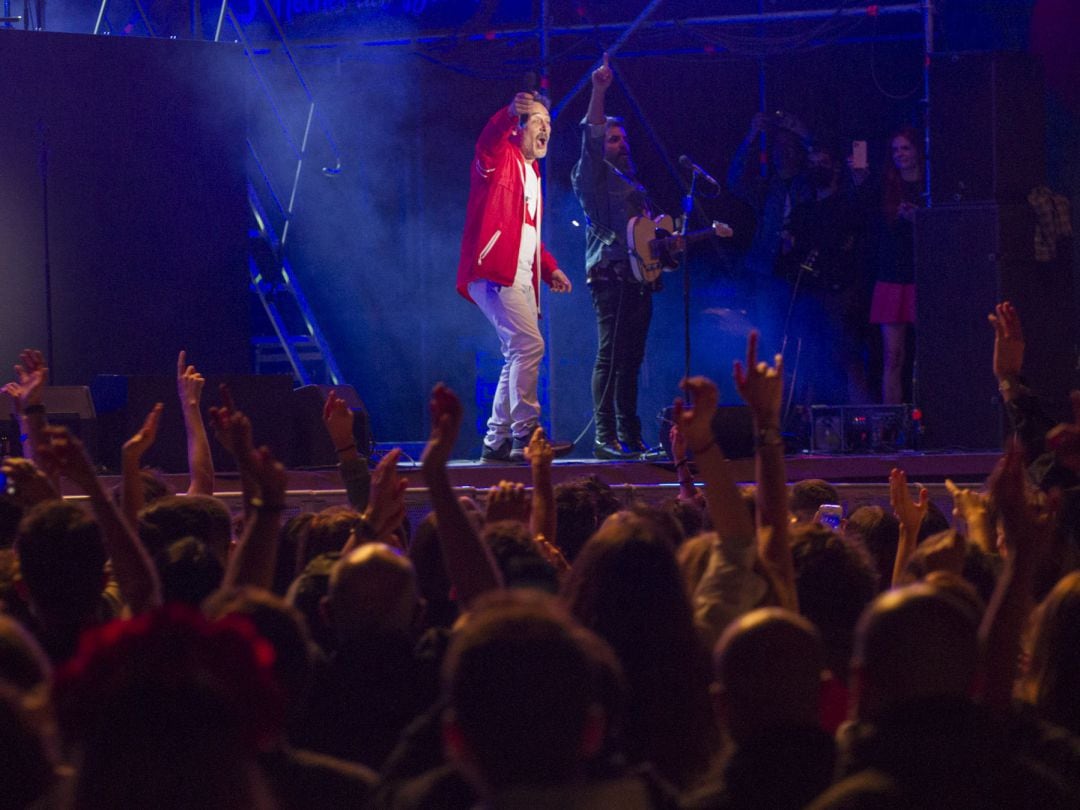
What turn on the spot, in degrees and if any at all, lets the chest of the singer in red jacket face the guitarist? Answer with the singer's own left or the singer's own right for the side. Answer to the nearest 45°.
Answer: approximately 90° to the singer's own left

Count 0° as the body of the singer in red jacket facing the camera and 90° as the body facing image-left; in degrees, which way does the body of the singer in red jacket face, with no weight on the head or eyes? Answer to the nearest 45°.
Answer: approximately 315°

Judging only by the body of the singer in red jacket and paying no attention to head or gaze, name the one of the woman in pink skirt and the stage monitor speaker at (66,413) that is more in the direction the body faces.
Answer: the woman in pink skirt

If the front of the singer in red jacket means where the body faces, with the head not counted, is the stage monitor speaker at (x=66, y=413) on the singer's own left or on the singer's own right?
on the singer's own right

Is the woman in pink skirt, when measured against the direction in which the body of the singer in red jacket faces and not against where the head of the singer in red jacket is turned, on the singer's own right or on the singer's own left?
on the singer's own left

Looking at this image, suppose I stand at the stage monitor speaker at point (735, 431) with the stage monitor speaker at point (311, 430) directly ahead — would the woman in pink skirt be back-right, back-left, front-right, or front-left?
back-right

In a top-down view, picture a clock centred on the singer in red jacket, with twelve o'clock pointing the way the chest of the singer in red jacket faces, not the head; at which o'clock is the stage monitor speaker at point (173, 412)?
The stage monitor speaker is roughly at 4 o'clock from the singer in red jacket.

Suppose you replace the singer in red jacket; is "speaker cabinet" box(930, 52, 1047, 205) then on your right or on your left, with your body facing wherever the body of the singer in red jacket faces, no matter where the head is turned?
on your left

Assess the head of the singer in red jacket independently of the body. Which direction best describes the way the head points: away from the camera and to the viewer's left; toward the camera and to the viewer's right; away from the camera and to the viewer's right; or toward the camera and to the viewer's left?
toward the camera and to the viewer's right

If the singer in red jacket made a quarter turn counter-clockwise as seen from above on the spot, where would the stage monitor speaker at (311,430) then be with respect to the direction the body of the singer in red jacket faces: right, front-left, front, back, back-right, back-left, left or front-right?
back-left

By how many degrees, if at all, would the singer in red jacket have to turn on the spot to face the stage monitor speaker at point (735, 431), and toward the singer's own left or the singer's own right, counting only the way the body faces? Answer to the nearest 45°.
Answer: approximately 45° to the singer's own left
